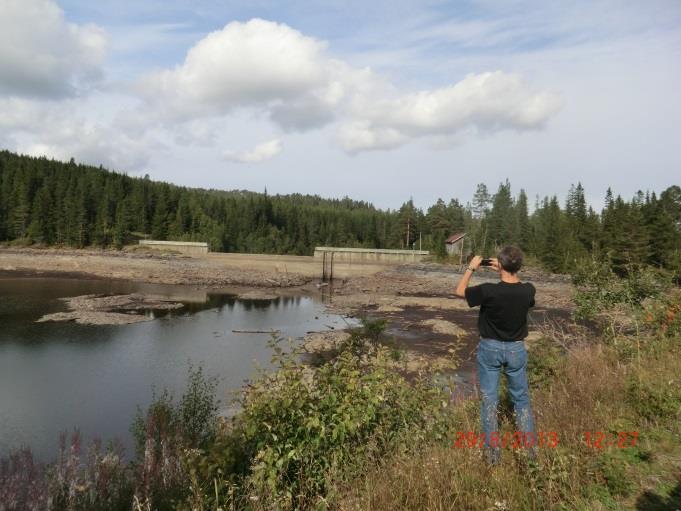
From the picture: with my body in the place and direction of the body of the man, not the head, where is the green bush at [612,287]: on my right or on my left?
on my right

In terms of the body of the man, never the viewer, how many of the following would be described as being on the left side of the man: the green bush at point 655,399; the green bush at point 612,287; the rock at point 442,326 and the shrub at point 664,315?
0

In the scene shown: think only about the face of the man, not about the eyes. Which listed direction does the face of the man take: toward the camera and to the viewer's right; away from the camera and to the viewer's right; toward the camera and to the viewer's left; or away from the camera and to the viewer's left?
away from the camera and to the viewer's left

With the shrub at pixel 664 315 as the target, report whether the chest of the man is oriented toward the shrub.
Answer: no

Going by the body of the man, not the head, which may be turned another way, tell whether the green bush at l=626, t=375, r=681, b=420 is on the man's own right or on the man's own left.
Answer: on the man's own right

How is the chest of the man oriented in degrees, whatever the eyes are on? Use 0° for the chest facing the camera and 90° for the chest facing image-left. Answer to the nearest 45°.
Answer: approximately 135°

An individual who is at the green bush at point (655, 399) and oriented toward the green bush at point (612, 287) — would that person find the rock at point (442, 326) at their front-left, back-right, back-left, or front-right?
front-left

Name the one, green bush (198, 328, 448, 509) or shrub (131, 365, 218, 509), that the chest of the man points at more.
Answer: the shrub

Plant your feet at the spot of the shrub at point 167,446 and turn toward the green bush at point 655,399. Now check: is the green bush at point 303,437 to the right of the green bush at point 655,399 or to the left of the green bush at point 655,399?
right

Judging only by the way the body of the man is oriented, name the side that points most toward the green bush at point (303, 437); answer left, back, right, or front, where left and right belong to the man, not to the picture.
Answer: left

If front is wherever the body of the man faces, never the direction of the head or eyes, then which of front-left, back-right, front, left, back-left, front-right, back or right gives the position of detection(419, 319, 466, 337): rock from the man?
front-right
